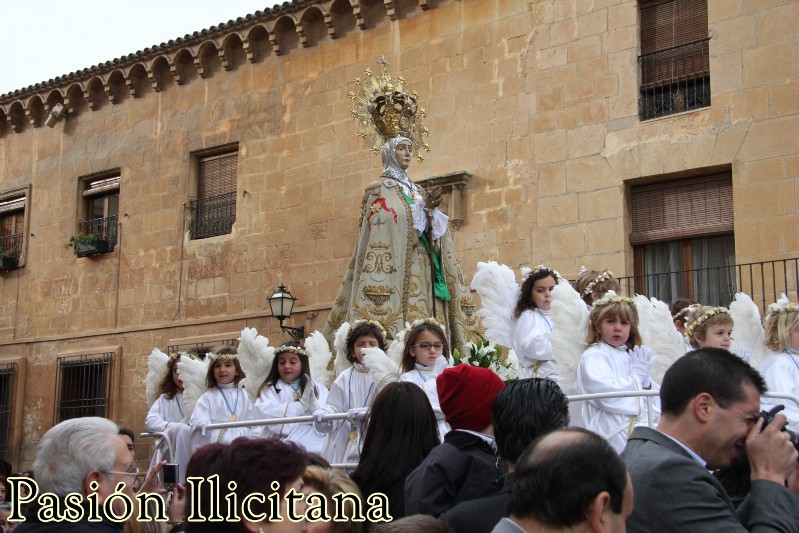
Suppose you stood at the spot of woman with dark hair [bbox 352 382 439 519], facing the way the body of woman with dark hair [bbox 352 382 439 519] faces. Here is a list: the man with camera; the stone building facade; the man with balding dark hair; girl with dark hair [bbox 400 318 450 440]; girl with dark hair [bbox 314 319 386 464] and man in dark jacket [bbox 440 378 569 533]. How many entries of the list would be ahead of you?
3

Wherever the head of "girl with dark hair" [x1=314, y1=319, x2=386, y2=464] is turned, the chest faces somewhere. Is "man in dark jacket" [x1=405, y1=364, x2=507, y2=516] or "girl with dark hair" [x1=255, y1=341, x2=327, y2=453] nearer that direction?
the man in dark jacket

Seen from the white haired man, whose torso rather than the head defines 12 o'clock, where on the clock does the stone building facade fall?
The stone building facade is roughly at 11 o'clock from the white haired man.

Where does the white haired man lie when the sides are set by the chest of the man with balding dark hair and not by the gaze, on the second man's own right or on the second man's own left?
on the second man's own left

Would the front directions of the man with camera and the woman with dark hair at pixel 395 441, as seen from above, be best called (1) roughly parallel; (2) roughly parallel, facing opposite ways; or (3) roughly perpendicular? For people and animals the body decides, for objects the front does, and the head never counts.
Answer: roughly perpendicular

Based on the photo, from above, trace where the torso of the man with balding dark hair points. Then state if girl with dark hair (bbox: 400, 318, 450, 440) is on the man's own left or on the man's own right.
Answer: on the man's own left

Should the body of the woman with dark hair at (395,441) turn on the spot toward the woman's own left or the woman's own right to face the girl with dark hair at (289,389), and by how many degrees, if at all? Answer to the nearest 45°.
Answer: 0° — they already face them

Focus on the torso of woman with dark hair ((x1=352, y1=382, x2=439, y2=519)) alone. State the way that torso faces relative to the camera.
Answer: away from the camera

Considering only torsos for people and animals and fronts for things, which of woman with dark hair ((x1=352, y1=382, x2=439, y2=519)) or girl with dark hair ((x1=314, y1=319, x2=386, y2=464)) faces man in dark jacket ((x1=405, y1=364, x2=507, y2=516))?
the girl with dark hair

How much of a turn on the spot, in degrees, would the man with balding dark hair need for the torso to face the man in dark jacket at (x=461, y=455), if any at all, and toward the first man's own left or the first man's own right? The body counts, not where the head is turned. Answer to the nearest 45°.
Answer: approximately 45° to the first man's own left
